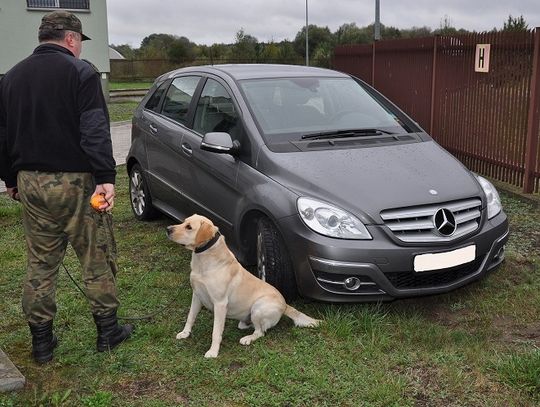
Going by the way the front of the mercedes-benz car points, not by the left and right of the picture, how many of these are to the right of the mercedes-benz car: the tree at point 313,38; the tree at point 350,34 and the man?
1

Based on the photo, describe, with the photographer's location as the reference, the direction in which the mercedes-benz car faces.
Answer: facing the viewer and to the right of the viewer

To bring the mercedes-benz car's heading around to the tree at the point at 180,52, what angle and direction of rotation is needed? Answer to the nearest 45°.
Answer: approximately 135° to its left

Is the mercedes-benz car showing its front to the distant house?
no

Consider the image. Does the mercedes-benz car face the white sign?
no

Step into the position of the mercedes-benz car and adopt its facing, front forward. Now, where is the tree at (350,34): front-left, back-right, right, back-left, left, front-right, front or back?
back-left

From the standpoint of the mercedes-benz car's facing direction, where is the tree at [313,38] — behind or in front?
behind

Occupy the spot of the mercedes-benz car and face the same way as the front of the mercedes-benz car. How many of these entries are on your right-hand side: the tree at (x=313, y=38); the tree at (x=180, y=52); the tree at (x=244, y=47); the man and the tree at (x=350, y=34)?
1

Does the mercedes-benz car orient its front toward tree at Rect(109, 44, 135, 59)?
no

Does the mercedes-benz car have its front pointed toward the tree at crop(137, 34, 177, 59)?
no

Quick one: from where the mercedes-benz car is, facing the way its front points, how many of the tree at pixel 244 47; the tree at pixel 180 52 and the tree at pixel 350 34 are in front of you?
0

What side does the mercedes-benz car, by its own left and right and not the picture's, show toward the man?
right

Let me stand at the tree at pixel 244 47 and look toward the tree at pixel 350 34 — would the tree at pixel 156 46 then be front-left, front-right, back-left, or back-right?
back-left
